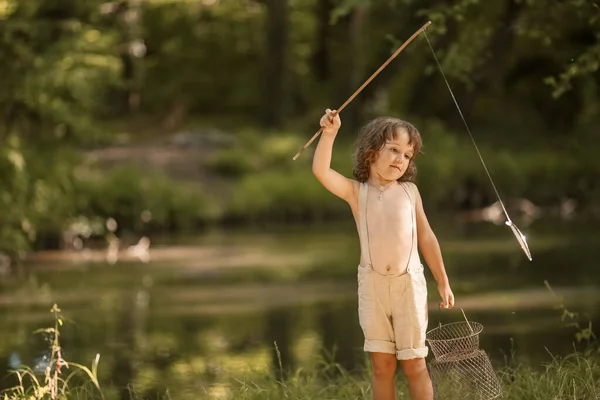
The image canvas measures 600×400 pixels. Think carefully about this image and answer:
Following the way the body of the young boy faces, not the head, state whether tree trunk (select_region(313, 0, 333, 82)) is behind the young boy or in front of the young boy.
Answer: behind

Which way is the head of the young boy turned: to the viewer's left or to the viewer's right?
to the viewer's right

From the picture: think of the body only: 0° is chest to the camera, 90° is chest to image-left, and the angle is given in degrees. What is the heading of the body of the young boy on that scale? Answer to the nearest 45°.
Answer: approximately 0°

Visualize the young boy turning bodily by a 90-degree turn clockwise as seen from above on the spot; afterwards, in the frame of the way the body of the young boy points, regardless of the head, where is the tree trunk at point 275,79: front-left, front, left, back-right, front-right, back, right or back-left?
right
